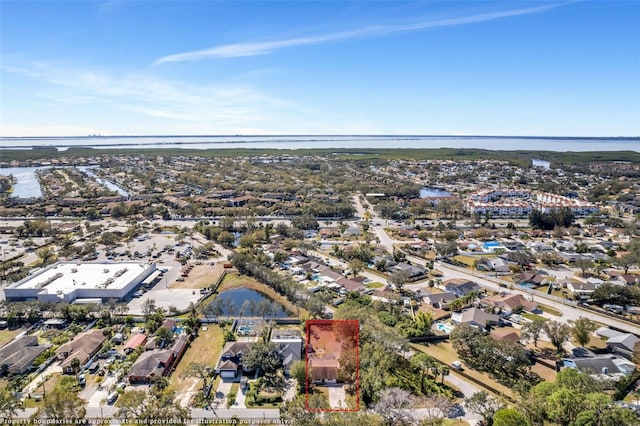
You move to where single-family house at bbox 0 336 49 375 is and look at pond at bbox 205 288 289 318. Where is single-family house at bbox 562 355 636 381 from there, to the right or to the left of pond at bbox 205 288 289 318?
right

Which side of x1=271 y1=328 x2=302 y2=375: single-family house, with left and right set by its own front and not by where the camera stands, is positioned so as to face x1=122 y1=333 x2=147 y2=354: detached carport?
right

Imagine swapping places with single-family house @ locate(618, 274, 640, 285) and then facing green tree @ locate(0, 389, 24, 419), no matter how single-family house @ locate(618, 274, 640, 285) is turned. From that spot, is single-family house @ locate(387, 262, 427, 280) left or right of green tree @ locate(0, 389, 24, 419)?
right

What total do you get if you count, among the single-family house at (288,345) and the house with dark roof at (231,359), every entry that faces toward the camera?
2

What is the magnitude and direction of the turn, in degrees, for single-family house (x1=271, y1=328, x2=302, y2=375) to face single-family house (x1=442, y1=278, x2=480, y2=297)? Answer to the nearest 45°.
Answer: approximately 135° to its left

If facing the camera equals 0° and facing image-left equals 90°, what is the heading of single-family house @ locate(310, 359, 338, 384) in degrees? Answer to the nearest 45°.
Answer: approximately 0°

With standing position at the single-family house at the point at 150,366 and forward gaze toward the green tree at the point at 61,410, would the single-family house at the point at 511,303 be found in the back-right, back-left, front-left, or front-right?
back-left

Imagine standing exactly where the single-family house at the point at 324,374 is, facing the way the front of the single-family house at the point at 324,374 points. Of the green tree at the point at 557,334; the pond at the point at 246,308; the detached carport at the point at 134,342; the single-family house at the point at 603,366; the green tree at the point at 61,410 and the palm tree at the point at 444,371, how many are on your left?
3

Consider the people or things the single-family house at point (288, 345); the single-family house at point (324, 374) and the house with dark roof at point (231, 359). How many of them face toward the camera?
3
